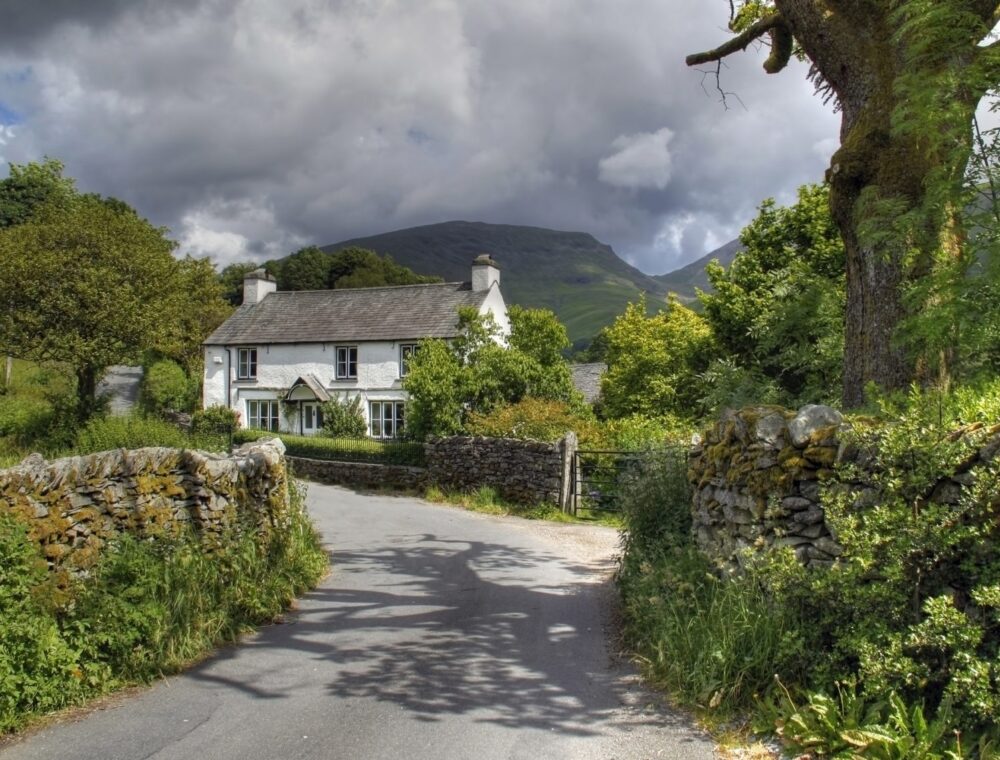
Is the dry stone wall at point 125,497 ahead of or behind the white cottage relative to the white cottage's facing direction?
ahead

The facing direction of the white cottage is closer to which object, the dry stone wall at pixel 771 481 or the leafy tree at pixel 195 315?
the dry stone wall

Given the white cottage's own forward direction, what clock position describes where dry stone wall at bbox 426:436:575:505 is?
The dry stone wall is roughly at 10 o'clock from the white cottage.

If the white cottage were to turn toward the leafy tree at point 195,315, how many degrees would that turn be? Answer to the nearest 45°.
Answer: approximately 90° to its right

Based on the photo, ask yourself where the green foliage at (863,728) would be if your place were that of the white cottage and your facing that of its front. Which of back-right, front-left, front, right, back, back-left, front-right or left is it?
front-left

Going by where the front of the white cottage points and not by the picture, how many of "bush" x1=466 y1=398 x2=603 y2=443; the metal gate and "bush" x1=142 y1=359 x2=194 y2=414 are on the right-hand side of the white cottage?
1

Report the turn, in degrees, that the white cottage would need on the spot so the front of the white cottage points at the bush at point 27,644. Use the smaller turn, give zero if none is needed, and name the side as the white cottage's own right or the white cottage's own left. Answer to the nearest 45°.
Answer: approximately 45° to the white cottage's own left

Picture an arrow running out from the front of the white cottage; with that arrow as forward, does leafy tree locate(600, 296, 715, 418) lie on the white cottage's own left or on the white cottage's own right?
on the white cottage's own left

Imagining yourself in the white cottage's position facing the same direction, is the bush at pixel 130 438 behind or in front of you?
in front

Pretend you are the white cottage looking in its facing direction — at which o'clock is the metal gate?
The metal gate is roughly at 10 o'clock from the white cottage.

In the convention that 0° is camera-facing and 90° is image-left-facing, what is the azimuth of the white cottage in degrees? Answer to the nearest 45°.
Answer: approximately 45°
